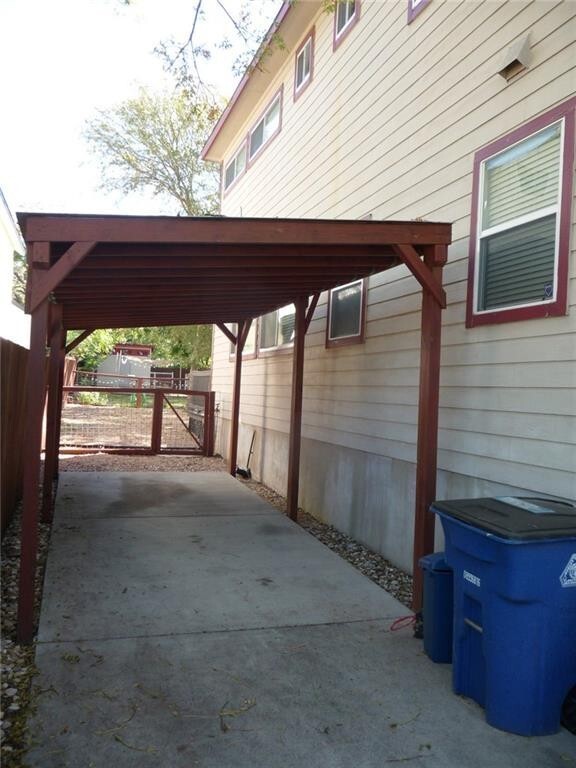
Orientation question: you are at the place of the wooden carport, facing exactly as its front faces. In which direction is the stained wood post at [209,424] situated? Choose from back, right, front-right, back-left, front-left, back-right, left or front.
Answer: back

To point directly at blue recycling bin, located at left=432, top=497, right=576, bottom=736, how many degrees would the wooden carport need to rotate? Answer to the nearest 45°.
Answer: approximately 45° to its left

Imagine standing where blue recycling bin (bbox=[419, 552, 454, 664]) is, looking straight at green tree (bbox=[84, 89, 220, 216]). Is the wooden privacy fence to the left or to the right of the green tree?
left

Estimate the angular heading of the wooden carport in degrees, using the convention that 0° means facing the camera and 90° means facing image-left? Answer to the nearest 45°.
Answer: approximately 0°

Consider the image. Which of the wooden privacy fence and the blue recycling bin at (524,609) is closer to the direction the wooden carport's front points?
the blue recycling bin

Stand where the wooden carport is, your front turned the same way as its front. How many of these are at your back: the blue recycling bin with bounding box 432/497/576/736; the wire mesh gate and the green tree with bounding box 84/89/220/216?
2

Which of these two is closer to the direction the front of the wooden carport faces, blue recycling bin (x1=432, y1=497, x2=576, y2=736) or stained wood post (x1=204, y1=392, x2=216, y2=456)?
the blue recycling bin

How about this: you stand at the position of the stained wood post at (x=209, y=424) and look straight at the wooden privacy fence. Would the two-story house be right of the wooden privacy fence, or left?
left

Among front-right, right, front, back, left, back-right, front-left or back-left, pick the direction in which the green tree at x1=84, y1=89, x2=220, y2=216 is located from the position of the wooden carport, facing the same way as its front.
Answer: back

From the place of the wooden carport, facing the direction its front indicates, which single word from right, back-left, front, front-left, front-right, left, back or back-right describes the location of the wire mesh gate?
back

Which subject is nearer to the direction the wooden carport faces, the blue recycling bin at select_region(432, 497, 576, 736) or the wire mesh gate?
the blue recycling bin

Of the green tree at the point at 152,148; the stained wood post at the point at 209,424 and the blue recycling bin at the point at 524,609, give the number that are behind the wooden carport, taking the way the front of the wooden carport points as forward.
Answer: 2
